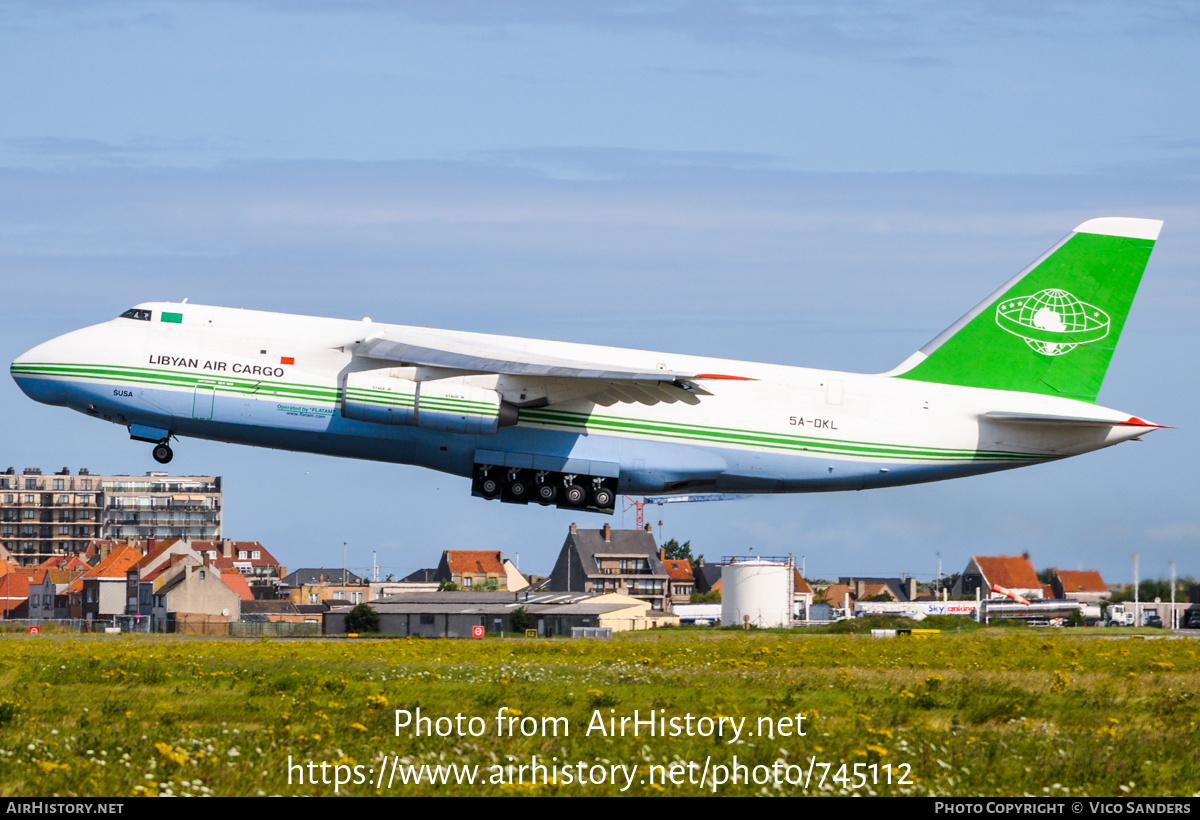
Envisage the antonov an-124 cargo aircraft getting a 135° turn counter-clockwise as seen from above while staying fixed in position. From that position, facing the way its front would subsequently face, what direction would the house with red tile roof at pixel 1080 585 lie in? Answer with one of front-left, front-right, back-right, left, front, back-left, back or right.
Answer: left

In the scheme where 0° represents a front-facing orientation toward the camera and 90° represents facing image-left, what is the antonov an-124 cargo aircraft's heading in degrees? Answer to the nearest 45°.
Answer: approximately 90°
